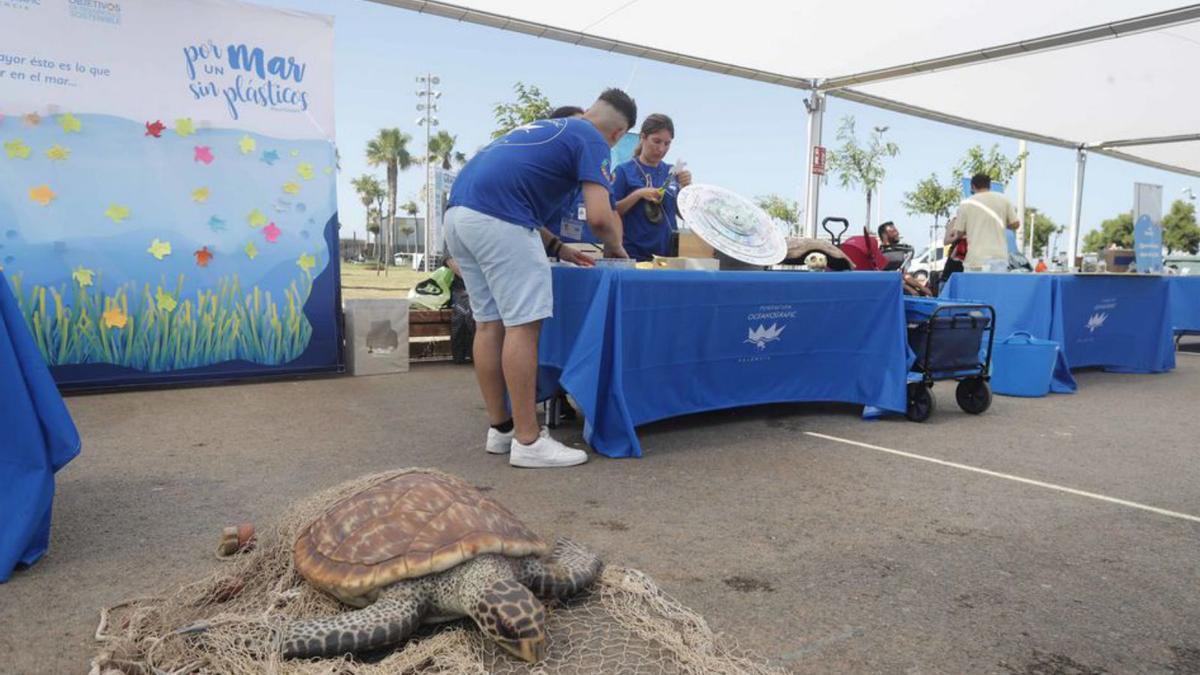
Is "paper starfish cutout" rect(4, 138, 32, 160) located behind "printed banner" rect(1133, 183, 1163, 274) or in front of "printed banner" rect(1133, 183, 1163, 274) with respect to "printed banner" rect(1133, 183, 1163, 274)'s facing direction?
in front

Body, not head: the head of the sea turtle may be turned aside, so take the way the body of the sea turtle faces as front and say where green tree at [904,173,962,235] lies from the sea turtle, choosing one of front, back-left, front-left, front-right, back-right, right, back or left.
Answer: left

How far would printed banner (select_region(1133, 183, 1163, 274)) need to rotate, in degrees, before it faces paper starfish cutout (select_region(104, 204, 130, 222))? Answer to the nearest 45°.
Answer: approximately 45° to its right

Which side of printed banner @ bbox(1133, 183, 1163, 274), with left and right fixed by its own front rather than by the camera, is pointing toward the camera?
front

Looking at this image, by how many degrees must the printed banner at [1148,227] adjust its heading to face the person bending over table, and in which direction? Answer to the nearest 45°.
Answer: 0° — it already faces them

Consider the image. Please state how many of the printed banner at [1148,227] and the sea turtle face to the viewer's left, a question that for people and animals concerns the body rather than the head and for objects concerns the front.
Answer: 0

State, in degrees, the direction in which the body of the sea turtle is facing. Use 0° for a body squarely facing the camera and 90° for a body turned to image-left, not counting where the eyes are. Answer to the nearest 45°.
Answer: approximately 315°

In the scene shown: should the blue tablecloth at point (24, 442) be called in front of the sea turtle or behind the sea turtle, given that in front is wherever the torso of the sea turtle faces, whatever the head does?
behind

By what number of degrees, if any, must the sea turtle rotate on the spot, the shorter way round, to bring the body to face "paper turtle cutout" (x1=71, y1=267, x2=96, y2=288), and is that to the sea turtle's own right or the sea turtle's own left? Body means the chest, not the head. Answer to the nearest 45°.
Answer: approximately 180°

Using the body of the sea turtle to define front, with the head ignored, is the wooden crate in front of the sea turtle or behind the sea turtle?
behind

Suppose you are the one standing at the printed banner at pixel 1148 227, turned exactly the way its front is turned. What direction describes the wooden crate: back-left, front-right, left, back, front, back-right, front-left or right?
front-right

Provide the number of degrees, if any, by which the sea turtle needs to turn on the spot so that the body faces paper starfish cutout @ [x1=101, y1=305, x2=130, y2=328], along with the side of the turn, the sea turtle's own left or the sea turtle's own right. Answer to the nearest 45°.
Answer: approximately 180°

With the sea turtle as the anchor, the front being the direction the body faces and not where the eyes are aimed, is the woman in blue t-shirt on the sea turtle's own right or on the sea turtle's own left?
on the sea turtle's own left

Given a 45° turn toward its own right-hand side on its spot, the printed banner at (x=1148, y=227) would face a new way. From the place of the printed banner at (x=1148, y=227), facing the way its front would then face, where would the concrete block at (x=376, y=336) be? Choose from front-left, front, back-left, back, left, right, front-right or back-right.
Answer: front

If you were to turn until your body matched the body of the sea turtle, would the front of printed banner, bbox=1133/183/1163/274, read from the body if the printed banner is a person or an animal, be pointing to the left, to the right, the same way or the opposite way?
to the right
